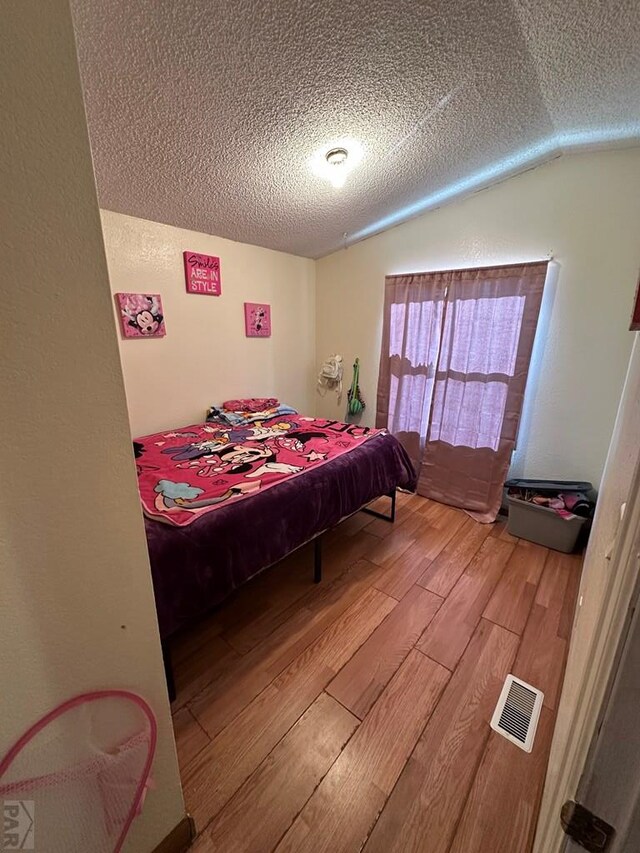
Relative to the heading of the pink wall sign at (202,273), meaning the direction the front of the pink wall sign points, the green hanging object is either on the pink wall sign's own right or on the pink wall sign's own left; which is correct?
on the pink wall sign's own left

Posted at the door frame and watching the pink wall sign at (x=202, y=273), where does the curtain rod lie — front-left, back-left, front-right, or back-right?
front-right

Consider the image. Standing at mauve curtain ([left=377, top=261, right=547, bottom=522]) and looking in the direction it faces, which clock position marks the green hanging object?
The green hanging object is roughly at 2 o'clock from the mauve curtain.

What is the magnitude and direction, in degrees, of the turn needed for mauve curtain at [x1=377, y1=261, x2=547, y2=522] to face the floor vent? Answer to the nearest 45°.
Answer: approximately 45° to its left

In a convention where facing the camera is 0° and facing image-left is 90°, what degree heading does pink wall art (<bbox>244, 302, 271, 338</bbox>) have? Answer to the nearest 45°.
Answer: approximately 315°

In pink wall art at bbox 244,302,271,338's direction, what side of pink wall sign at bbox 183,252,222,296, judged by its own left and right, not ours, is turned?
left

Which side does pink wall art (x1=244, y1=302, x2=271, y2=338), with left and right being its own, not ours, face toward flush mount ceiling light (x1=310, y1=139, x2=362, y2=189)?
front

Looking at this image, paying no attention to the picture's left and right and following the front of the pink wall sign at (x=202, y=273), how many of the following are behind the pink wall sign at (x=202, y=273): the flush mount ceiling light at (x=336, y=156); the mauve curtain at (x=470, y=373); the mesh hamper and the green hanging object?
0

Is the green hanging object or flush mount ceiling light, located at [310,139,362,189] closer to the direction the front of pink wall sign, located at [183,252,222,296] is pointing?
the flush mount ceiling light

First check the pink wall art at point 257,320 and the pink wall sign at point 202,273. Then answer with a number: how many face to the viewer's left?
0

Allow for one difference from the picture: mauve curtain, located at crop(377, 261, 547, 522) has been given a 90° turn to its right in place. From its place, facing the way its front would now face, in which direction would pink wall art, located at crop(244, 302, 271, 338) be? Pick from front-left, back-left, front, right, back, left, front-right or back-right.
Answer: front-left

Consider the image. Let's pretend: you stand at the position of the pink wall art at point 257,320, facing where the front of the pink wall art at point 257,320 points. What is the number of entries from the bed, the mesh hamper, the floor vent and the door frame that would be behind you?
0

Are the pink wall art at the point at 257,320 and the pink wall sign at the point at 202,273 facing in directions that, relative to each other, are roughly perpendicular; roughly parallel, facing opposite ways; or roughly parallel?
roughly parallel

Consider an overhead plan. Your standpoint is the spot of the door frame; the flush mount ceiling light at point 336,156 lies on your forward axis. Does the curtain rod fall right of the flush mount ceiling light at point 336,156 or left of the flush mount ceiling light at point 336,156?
right

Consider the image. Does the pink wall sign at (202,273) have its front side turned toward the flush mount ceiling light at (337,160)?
yes

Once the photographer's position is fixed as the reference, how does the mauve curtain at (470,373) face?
facing the viewer and to the left of the viewer

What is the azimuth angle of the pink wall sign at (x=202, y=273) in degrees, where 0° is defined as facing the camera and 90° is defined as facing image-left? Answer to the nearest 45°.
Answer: approximately 315°

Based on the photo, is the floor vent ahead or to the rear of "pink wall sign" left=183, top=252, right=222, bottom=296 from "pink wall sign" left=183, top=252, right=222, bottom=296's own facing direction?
ahead

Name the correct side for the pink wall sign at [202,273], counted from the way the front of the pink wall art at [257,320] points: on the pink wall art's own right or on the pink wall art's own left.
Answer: on the pink wall art's own right
